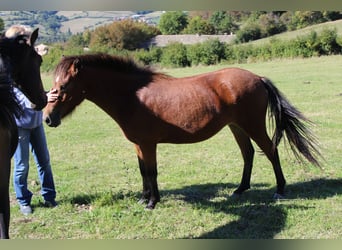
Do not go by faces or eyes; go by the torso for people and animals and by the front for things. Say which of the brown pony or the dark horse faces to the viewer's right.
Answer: the dark horse

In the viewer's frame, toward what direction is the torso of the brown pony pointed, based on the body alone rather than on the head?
to the viewer's left

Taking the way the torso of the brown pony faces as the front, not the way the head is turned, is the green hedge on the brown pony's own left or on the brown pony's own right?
on the brown pony's own right

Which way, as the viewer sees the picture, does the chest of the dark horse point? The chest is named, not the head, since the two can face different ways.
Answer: to the viewer's right

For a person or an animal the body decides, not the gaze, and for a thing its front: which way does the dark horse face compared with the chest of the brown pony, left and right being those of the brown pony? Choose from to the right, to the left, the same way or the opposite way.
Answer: the opposite way
